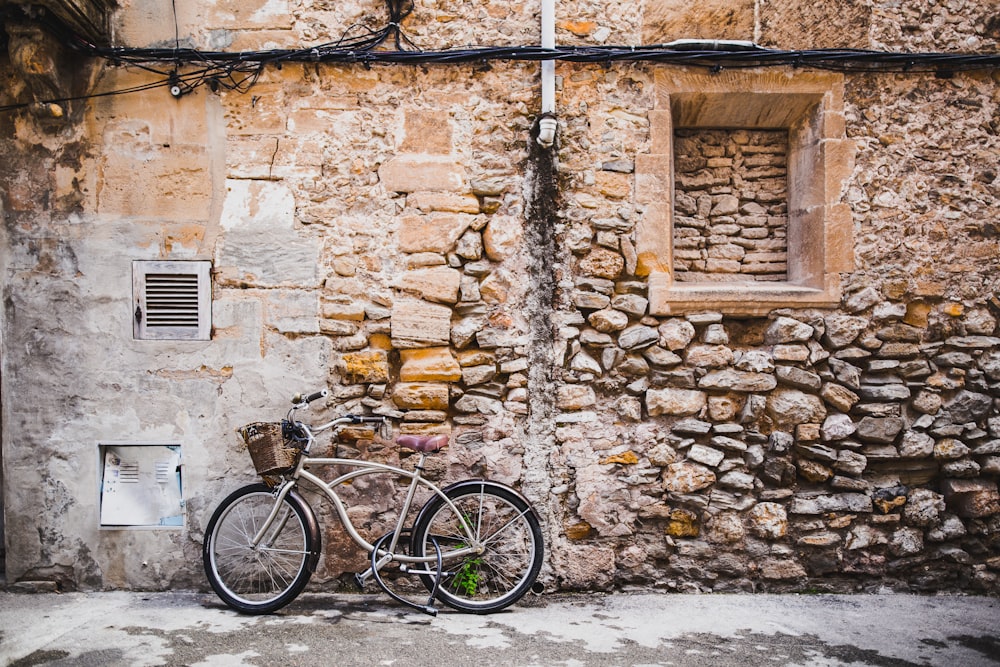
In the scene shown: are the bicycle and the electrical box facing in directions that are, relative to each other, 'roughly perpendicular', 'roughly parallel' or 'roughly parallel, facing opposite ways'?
roughly perpendicular

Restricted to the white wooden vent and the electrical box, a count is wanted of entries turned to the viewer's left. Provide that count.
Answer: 0

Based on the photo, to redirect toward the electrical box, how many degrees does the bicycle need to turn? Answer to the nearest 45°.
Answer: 0° — it already faces it

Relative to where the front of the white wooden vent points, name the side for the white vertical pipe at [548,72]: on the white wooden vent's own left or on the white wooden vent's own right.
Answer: on the white wooden vent's own left

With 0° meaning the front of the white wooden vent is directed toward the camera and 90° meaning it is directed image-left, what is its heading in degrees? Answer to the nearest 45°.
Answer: approximately 0°

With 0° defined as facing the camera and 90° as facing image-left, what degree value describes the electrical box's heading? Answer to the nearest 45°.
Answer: approximately 0°

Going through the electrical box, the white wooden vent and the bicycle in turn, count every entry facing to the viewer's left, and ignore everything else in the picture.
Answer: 1

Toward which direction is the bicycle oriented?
to the viewer's left

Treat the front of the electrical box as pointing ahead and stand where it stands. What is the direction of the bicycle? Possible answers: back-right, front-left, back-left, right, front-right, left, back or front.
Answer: front-left

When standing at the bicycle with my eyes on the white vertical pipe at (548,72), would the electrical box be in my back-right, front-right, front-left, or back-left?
back-left

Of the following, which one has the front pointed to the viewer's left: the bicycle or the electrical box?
the bicycle

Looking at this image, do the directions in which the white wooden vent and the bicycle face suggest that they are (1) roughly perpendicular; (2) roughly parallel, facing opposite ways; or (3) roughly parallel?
roughly perpendicular
